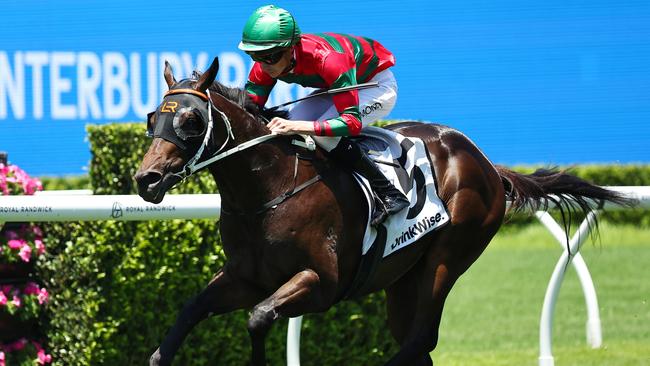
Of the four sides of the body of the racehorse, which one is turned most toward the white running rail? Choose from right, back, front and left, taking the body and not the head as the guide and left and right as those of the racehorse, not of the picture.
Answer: right

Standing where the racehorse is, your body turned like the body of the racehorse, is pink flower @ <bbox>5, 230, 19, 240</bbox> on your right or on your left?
on your right

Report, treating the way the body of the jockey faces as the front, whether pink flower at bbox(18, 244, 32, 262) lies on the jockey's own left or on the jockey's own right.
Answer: on the jockey's own right

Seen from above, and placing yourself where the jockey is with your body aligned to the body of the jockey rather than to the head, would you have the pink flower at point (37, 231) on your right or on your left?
on your right

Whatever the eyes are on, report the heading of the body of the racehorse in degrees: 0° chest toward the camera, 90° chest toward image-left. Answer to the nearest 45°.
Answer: approximately 45°

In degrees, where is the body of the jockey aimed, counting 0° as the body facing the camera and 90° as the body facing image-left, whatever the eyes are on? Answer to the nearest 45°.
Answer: approximately 45°
